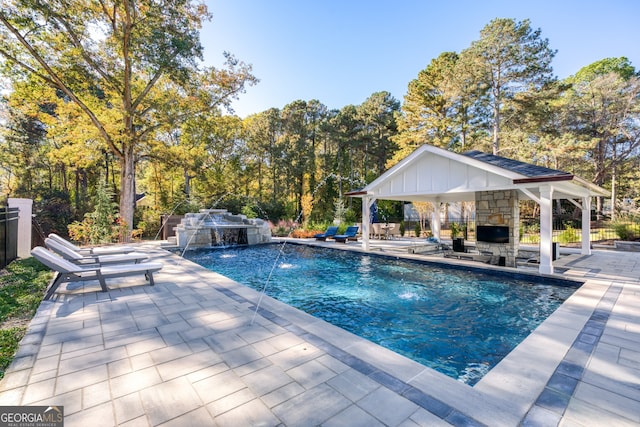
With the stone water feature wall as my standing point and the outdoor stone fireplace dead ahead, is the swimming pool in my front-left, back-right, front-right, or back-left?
front-right

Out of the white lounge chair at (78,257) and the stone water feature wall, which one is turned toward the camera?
the stone water feature wall

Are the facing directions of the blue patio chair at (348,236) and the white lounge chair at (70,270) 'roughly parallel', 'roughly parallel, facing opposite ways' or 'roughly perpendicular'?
roughly parallel, facing opposite ways

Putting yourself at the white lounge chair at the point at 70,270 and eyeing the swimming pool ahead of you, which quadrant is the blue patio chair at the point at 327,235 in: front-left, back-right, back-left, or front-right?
front-left

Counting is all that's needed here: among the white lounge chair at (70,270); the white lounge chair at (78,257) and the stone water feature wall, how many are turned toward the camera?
1

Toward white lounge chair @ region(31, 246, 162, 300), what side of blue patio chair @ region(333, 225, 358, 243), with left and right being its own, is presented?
front

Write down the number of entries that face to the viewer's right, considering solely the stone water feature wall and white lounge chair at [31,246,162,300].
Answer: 1

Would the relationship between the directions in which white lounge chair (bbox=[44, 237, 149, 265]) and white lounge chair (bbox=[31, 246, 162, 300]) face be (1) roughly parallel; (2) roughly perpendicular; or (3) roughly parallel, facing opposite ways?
roughly parallel

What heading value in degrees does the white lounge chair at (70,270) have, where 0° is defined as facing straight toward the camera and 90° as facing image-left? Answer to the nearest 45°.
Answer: approximately 270°

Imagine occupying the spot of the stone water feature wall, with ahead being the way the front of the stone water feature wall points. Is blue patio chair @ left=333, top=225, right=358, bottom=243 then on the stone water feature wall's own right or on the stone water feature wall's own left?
on the stone water feature wall's own left

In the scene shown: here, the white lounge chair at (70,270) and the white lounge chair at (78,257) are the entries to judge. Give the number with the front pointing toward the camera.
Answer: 0

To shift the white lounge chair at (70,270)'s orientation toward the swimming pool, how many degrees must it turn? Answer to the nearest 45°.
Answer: approximately 45° to its right

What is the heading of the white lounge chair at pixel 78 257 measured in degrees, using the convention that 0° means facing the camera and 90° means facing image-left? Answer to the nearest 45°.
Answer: approximately 270°

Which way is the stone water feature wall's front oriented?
toward the camera
